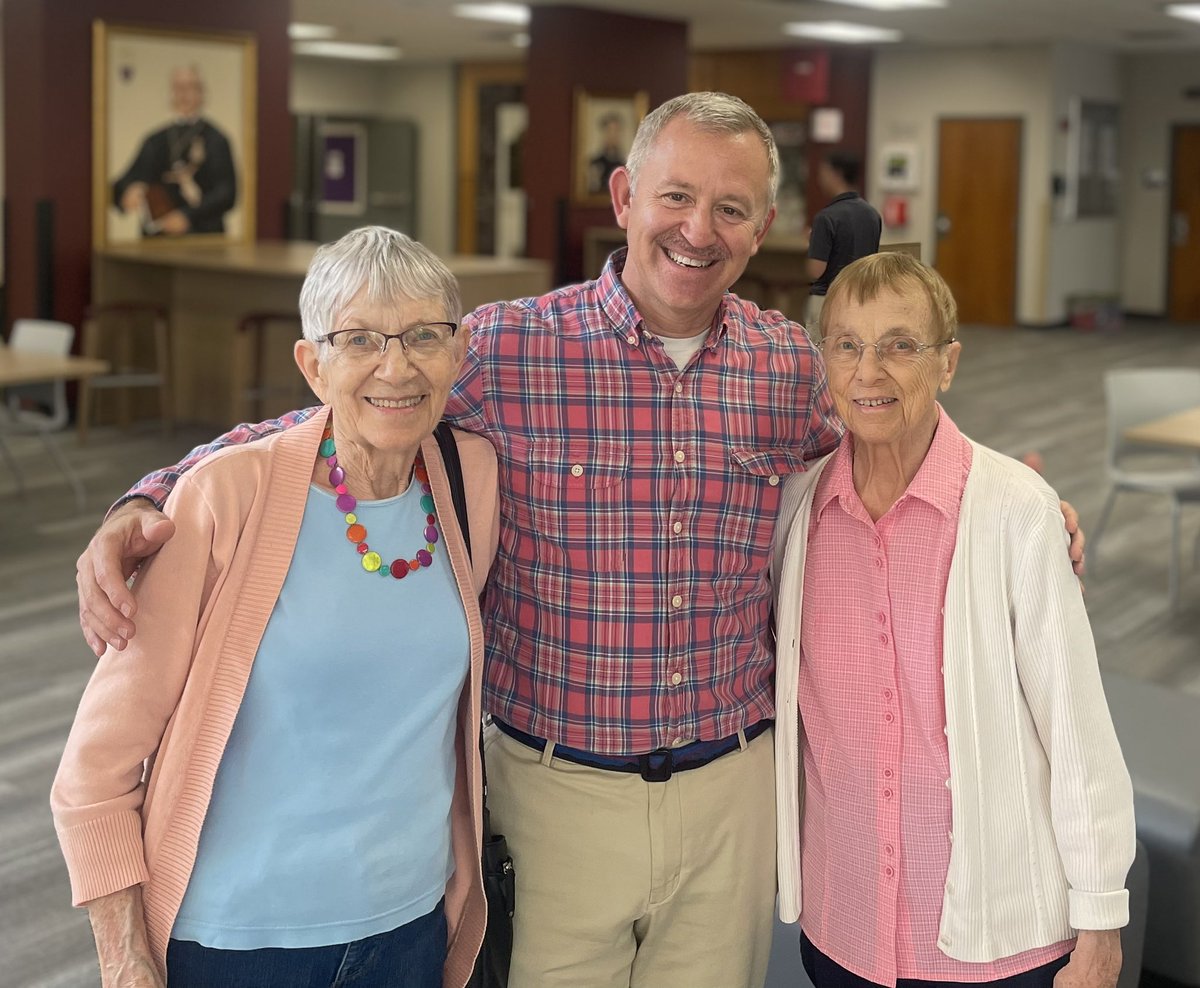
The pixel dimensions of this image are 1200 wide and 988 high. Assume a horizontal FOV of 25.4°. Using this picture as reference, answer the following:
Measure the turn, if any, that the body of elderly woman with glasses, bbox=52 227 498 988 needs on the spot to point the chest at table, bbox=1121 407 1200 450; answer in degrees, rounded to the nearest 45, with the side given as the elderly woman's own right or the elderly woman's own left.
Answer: approximately 90° to the elderly woman's own left

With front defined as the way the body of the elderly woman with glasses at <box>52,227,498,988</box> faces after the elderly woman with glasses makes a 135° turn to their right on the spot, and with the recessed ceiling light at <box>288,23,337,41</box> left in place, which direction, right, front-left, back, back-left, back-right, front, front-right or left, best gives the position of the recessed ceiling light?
right

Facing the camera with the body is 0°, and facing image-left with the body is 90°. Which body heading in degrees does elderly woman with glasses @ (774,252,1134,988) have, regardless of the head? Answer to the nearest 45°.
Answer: approximately 45°

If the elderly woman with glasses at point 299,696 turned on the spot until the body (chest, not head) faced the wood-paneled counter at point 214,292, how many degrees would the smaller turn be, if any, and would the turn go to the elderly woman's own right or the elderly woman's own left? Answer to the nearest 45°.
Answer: approximately 135° to the elderly woman's own left

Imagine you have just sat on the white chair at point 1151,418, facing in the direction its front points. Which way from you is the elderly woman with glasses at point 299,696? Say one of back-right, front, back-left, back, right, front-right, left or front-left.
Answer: front-right

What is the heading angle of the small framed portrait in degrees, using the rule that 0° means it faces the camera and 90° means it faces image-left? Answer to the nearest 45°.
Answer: approximately 0°

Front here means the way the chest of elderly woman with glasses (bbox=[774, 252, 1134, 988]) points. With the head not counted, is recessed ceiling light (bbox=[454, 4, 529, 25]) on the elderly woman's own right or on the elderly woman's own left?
on the elderly woman's own right

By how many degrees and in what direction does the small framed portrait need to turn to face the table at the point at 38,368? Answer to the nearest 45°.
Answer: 0° — it already faces it

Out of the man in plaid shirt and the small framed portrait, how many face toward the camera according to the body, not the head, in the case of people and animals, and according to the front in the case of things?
2
